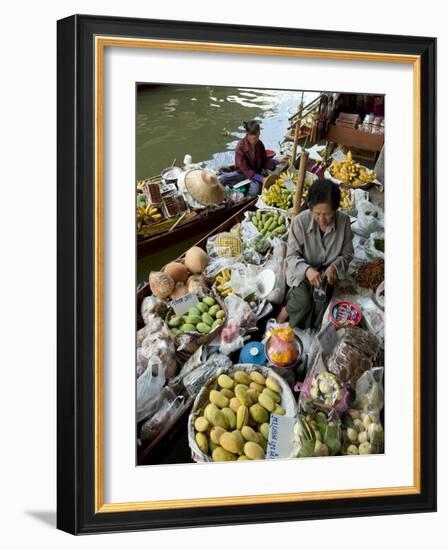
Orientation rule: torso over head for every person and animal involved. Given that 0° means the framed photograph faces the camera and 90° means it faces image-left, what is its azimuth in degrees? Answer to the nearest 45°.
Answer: approximately 315°
